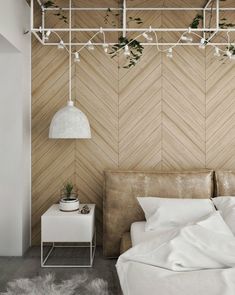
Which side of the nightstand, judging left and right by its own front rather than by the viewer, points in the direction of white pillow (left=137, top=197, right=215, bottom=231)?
left

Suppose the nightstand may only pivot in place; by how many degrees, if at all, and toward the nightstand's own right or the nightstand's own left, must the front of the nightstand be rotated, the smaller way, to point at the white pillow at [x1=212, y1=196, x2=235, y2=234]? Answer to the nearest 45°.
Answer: approximately 90° to the nightstand's own left

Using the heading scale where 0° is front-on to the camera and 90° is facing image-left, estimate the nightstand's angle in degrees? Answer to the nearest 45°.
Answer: approximately 0°
